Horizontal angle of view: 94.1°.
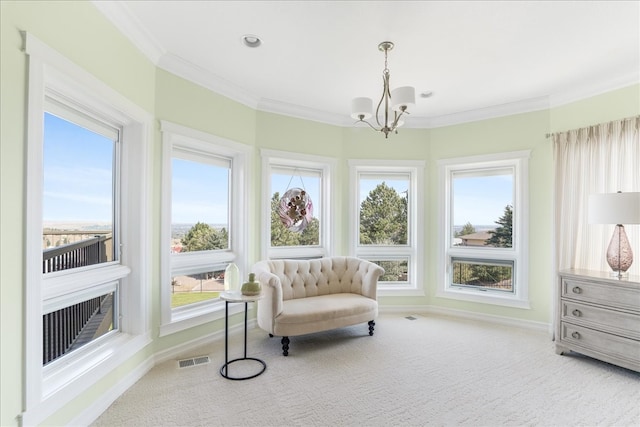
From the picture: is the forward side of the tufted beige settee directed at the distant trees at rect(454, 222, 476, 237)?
no

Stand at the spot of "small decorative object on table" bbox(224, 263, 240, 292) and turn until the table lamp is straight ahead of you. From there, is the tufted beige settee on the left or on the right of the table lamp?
left

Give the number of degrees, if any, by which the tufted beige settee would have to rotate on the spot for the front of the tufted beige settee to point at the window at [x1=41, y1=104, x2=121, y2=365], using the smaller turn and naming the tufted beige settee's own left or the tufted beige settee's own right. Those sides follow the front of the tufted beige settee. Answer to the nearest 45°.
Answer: approximately 90° to the tufted beige settee's own right

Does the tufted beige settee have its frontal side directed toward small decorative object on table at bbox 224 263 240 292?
no

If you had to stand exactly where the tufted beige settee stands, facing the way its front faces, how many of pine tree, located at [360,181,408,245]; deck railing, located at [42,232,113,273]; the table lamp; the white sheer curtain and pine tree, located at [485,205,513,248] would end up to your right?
1

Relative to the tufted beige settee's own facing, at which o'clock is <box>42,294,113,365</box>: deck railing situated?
The deck railing is roughly at 3 o'clock from the tufted beige settee.

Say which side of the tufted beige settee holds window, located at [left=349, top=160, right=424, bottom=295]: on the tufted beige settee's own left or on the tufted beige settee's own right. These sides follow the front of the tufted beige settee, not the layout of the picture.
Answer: on the tufted beige settee's own left

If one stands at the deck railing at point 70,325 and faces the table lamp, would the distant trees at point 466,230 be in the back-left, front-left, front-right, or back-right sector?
front-left

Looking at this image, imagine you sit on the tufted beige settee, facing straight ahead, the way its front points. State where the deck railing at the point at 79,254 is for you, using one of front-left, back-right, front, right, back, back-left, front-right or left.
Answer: right

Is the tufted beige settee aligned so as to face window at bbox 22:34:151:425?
no

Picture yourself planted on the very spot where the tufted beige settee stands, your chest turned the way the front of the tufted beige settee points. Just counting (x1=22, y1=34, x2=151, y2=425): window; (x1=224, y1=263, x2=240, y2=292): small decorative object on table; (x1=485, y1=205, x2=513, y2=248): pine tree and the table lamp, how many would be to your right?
2

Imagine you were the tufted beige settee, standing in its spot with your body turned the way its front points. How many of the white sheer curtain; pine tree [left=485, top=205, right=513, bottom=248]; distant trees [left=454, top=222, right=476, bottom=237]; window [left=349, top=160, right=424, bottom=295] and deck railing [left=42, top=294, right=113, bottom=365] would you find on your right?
1

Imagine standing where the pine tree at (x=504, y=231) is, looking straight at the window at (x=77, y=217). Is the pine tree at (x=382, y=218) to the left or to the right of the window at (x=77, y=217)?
right

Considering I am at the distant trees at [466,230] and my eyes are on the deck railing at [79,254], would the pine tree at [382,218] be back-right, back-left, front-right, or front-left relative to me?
front-right

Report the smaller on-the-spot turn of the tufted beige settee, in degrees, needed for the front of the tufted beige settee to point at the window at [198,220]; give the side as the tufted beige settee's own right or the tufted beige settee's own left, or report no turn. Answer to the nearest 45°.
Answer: approximately 135° to the tufted beige settee's own right

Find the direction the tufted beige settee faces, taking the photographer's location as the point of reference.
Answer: facing the viewer and to the right of the viewer

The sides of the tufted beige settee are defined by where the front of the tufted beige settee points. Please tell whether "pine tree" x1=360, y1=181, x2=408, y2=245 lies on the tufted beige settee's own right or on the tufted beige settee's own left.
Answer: on the tufted beige settee's own left
